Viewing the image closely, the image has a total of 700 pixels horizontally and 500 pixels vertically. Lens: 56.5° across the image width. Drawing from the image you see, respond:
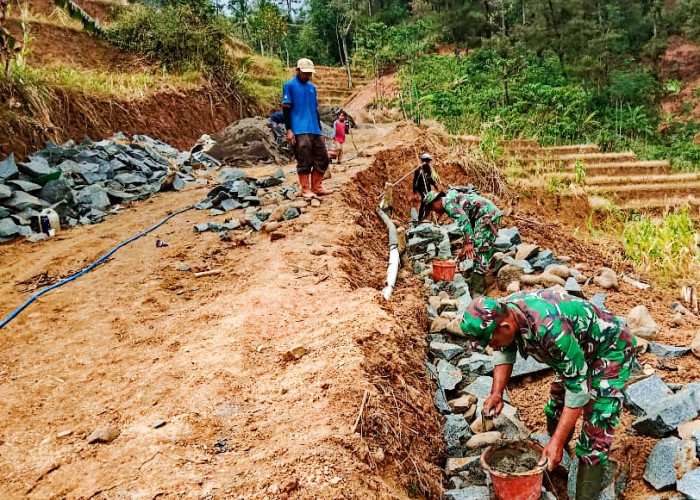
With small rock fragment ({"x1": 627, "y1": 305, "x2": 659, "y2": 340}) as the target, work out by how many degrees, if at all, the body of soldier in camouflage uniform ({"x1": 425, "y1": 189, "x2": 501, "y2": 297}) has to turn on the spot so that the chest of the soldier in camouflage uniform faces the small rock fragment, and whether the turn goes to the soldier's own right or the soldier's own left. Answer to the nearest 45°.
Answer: approximately 135° to the soldier's own left

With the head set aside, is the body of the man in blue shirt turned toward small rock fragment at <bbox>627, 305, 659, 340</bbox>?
yes

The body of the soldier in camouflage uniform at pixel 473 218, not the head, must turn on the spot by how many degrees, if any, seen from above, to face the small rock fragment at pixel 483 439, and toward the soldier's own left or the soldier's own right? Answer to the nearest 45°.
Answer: approximately 90° to the soldier's own left

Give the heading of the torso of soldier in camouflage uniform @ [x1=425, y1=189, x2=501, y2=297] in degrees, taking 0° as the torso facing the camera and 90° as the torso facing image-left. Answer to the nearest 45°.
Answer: approximately 90°

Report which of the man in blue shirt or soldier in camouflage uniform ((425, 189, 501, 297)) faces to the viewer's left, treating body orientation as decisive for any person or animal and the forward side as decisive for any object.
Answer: the soldier in camouflage uniform

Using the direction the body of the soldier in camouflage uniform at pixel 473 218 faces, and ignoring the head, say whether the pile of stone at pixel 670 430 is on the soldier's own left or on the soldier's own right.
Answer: on the soldier's own left

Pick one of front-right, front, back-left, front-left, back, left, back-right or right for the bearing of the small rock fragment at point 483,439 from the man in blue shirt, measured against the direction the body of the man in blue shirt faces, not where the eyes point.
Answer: front-right

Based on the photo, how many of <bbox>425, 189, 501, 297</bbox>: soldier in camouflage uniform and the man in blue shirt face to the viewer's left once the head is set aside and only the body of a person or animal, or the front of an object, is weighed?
1

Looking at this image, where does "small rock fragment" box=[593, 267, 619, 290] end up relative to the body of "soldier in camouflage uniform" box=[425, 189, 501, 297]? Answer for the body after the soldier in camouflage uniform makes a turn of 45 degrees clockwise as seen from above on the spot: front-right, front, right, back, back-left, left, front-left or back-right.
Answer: back-right

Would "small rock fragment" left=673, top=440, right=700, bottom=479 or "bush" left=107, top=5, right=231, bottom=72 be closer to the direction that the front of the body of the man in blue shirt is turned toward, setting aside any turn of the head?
the small rock fragment

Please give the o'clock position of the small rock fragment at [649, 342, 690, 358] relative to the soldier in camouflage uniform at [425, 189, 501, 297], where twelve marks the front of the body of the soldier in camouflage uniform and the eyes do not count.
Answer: The small rock fragment is roughly at 8 o'clock from the soldier in camouflage uniform.

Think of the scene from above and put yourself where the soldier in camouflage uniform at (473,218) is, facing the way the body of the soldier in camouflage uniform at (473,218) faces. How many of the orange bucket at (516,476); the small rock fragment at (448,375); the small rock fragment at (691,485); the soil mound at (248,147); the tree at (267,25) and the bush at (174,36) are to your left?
3

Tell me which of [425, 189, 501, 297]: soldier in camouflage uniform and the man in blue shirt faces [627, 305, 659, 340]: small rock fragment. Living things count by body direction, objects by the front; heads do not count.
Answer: the man in blue shirt

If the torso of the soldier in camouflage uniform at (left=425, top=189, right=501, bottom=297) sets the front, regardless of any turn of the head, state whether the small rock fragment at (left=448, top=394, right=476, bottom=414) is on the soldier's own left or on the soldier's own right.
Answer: on the soldier's own left
